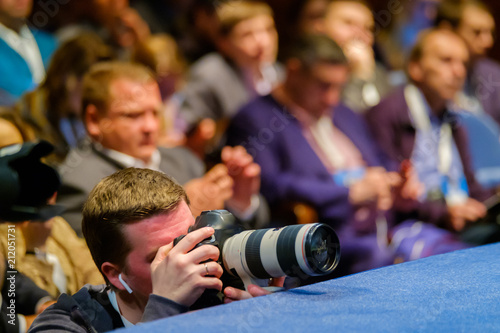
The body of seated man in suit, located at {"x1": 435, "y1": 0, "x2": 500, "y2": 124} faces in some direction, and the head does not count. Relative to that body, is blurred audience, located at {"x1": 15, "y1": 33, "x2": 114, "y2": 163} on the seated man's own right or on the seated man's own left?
on the seated man's own right

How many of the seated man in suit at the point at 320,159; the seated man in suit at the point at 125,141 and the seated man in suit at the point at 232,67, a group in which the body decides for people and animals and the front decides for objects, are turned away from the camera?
0

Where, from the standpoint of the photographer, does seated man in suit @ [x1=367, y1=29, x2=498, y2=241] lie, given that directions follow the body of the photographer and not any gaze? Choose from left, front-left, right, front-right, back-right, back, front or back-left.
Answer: left

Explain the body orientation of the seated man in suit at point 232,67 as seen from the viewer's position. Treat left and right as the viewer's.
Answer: facing the viewer and to the right of the viewer

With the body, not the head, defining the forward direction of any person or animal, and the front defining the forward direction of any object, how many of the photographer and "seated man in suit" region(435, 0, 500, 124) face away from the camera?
0

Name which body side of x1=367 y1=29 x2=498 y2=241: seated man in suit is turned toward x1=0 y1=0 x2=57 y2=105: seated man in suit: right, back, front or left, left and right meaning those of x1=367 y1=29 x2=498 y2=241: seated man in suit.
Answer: right

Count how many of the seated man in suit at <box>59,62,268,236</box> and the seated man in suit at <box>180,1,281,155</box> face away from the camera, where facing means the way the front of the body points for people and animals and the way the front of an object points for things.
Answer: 0

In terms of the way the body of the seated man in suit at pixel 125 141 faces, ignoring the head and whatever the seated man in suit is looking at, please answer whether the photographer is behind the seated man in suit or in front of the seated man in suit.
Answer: in front

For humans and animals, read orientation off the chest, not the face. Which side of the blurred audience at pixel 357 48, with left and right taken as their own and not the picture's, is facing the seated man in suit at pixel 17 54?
right

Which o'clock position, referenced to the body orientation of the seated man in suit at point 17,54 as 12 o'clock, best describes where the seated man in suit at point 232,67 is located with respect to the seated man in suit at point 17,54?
the seated man in suit at point 232,67 is roughly at 10 o'clock from the seated man in suit at point 17,54.

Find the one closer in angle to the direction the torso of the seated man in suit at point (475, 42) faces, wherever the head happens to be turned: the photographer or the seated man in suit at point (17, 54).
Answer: the photographer

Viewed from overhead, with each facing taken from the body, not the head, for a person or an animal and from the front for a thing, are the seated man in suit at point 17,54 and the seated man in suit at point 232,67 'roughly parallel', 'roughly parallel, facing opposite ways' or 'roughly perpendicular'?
roughly parallel

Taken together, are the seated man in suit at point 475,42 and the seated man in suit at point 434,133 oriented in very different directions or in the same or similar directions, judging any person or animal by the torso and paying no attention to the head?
same or similar directions

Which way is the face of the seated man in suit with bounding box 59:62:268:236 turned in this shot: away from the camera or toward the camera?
toward the camera

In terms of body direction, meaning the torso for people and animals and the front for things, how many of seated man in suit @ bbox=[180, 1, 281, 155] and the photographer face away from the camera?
0
